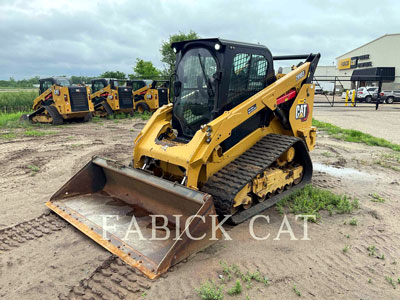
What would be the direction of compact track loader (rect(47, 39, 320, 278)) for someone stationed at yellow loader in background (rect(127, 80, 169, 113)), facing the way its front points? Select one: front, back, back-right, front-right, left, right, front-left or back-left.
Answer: back-left

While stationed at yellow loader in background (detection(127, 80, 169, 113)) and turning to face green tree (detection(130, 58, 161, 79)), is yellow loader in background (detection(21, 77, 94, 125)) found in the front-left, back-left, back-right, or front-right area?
back-left

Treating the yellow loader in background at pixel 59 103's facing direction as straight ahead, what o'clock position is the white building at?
The white building is roughly at 4 o'clock from the yellow loader in background.

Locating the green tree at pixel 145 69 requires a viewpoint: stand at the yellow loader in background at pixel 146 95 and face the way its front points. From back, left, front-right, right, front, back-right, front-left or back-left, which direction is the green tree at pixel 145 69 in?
front-right

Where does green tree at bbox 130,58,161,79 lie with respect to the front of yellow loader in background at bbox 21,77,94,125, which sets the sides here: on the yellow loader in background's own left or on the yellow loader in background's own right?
on the yellow loader in background's own right

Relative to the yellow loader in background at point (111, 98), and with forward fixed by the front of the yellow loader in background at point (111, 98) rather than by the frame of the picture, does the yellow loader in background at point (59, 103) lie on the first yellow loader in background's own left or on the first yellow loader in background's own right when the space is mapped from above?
on the first yellow loader in background's own left

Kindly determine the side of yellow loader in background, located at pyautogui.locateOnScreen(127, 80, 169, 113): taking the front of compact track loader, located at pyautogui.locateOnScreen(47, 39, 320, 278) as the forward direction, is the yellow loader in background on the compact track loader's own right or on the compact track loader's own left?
on the compact track loader's own right

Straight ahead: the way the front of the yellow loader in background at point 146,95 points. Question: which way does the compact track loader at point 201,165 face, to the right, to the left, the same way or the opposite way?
to the left

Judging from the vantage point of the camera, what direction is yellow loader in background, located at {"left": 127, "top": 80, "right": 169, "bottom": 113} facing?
facing away from the viewer and to the left of the viewer

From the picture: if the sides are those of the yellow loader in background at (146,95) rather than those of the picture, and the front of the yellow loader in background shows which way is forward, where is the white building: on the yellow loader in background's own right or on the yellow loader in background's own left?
on the yellow loader in background's own right
